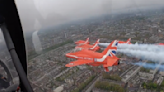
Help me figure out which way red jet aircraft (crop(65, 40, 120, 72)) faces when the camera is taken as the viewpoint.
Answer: facing away from the viewer and to the left of the viewer

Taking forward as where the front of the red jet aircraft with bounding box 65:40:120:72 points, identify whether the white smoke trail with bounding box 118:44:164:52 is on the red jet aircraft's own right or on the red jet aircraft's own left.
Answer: on the red jet aircraft's own right

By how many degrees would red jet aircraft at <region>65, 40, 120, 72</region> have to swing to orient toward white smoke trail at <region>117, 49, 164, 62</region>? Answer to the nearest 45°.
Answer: approximately 135° to its right
